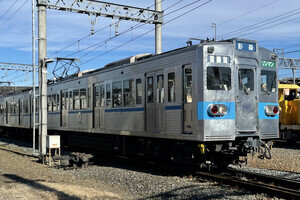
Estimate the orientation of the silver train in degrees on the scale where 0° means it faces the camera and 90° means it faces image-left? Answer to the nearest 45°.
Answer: approximately 315°

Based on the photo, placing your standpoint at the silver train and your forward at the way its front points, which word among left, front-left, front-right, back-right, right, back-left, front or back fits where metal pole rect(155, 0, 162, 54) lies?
back-left

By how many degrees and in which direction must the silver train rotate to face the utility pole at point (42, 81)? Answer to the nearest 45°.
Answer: approximately 180°
